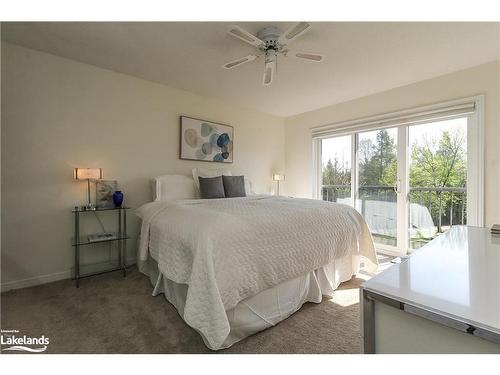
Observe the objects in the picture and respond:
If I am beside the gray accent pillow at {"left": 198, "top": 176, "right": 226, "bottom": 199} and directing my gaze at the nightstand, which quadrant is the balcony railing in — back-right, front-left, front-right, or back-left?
back-left

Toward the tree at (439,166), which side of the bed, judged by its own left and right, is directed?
left

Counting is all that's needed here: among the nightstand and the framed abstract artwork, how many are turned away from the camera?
0

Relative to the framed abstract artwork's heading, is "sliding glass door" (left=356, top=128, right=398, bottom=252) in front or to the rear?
in front

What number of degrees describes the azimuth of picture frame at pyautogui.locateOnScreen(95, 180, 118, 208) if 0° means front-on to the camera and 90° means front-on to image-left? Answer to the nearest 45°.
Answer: approximately 0°

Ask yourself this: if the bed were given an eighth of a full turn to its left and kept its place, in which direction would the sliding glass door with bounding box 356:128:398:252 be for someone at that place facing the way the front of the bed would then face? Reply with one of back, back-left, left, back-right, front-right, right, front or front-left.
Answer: front-left
